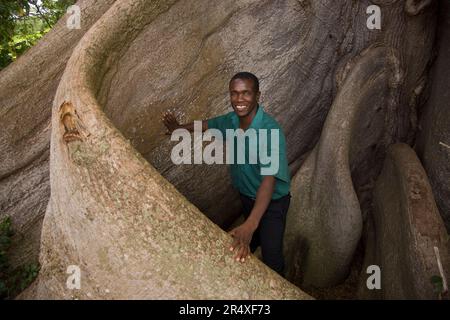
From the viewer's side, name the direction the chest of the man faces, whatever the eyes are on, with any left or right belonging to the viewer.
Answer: facing the viewer and to the left of the viewer
